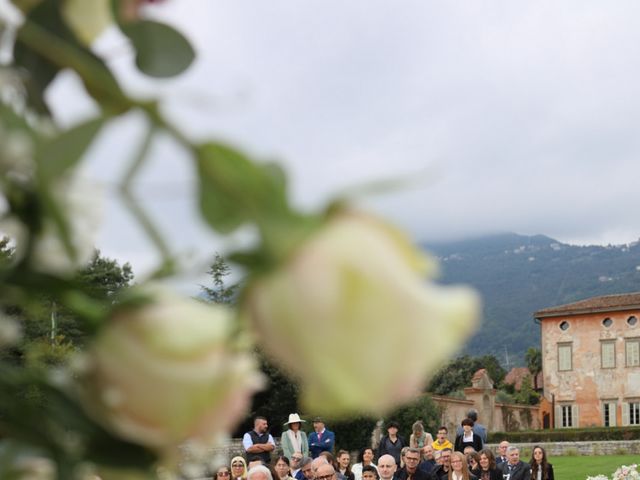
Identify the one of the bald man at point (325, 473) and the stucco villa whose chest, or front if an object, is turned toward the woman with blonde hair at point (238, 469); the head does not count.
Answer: the stucco villa

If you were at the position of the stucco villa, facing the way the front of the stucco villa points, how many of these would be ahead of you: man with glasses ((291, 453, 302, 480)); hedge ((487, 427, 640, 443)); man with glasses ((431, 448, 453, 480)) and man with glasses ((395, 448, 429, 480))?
4

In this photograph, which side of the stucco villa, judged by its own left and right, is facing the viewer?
front

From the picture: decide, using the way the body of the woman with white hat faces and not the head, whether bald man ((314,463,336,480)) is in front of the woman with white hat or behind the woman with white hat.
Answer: in front

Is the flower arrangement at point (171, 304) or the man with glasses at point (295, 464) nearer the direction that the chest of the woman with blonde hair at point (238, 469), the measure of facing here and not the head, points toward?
the flower arrangement

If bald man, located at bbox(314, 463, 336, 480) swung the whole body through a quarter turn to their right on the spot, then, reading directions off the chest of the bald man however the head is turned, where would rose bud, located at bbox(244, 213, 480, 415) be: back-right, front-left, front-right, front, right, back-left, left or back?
left

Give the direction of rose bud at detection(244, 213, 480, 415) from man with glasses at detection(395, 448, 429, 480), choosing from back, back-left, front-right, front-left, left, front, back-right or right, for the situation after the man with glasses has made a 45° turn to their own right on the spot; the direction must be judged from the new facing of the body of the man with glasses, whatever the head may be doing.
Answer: front-left

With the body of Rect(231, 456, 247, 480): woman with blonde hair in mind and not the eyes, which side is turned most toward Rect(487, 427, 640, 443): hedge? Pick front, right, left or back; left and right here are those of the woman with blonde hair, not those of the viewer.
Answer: back

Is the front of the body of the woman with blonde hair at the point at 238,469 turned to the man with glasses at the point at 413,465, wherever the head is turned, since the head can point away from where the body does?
no

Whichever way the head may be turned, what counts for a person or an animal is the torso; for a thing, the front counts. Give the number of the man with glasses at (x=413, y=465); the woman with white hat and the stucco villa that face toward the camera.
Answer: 3

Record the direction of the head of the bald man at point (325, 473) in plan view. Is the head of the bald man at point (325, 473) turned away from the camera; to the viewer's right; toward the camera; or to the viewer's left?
toward the camera

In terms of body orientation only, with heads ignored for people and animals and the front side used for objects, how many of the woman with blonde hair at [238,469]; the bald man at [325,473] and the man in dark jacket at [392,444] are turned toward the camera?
3

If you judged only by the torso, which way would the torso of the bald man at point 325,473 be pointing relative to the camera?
toward the camera

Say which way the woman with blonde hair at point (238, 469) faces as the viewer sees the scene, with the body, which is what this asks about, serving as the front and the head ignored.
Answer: toward the camera
